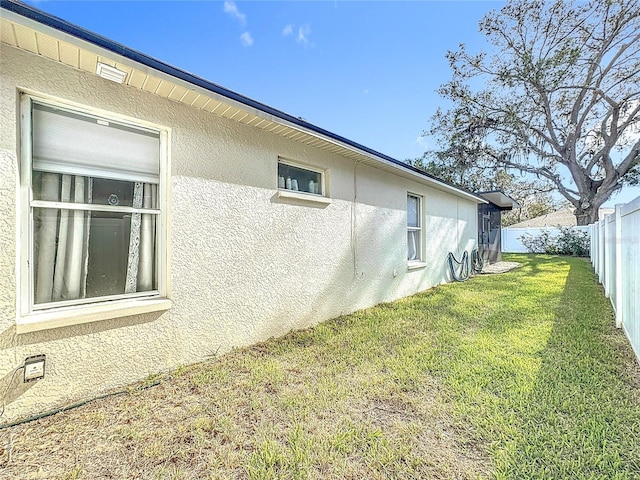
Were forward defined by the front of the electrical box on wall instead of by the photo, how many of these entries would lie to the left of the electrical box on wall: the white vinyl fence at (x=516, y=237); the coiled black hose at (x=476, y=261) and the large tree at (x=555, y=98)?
3

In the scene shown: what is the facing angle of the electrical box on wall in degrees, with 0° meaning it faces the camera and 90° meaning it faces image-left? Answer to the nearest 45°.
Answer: approximately 0°

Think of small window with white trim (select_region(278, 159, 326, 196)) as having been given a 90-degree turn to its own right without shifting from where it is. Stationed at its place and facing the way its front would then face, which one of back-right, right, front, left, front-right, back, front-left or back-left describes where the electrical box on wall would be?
front

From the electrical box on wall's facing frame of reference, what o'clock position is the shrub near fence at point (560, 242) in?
The shrub near fence is roughly at 9 o'clock from the electrical box on wall.

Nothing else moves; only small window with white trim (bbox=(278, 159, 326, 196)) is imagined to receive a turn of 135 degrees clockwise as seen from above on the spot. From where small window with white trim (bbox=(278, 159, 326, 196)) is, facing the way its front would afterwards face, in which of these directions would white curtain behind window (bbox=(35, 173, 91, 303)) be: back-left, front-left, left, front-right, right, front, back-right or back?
front-left

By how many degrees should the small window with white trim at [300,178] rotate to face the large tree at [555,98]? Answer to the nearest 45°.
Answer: approximately 90° to its left

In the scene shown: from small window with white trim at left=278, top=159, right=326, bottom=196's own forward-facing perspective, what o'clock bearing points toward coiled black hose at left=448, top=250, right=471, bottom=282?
The coiled black hose is roughly at 9 o'clock from the small window with white trim.

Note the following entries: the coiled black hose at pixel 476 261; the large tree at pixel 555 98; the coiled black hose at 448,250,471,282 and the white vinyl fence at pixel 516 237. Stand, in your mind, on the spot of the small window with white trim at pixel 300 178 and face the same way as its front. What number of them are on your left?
4

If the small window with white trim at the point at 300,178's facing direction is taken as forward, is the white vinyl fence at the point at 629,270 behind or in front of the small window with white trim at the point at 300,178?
in front

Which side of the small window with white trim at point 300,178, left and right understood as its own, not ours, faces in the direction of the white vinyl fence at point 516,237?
left

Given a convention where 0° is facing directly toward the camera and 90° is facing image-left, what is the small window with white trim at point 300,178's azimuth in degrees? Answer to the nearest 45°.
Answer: approximately 315°

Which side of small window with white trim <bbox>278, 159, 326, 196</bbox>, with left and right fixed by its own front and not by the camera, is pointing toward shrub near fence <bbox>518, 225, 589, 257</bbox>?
left
